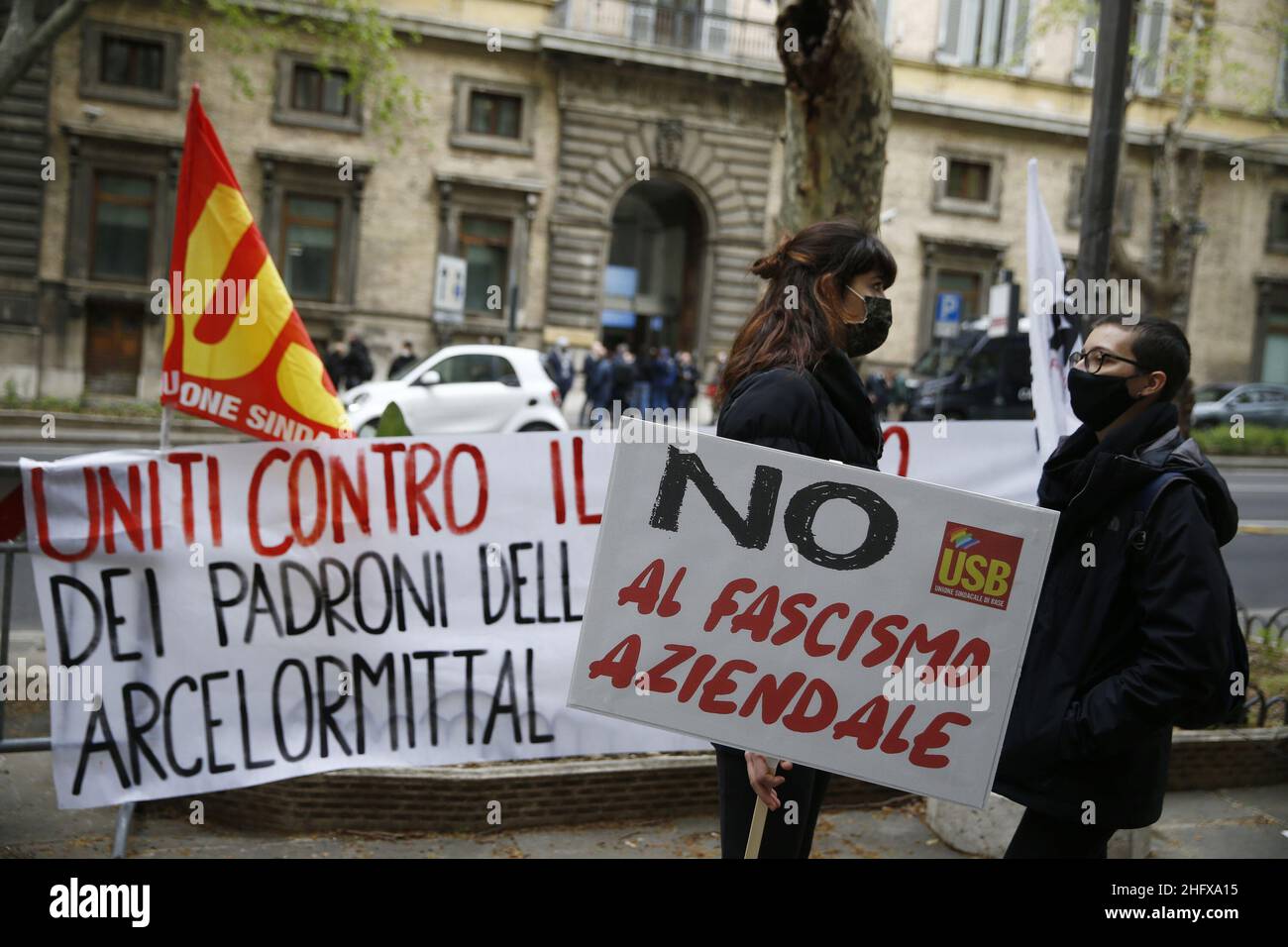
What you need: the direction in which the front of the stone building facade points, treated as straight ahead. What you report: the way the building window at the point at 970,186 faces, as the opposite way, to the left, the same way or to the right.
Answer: the same way

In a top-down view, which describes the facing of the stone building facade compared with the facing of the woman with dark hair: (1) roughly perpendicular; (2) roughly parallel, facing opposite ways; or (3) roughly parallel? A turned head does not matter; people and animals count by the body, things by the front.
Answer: roughly perpendicular

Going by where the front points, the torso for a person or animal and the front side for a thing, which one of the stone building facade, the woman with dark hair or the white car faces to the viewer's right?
the woman with dark hair

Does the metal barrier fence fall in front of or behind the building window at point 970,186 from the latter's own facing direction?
in front

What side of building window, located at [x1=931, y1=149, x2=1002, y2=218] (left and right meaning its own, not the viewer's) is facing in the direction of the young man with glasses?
front

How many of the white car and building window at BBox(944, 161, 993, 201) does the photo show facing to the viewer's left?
1

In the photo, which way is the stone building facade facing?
toward the camera

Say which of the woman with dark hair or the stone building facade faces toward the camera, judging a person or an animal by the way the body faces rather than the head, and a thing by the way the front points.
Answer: the stone building facade

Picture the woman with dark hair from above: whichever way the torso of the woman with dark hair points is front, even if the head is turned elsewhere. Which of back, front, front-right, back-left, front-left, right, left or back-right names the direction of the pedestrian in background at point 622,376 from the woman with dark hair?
left

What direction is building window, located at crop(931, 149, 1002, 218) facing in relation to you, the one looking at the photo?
facing the viewer

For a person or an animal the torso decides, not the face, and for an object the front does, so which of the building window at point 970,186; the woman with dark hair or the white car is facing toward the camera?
the building window

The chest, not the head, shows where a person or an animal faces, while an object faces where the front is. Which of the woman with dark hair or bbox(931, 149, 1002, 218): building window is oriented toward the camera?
the building window

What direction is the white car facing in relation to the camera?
to the viewer's left

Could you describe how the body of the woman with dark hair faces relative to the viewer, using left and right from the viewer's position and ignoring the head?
facing to the right of the viewer

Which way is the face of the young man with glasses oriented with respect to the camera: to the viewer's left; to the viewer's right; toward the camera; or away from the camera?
to the viewer's left
